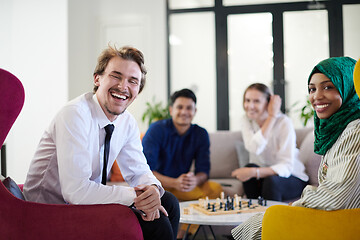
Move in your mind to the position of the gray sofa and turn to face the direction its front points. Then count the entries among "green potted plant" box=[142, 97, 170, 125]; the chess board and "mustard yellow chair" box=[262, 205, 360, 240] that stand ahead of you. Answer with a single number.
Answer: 2

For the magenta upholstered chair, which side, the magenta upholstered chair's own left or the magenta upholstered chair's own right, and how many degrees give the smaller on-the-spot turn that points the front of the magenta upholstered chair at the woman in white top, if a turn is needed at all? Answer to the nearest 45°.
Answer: approximately 45° to the magenta upholstered chair's own left

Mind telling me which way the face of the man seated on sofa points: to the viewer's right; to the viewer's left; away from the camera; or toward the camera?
toward the camera

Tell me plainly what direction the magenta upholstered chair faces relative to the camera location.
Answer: facing to the right of the viewer

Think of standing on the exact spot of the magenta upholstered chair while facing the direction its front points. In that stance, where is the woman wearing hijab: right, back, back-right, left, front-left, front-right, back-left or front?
front

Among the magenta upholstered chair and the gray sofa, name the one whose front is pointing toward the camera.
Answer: the gray sofa

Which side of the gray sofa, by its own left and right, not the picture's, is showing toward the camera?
front

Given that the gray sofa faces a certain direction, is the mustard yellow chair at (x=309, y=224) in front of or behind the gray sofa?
in front

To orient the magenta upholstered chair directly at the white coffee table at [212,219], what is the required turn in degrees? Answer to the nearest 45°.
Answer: approximately 45° to its left
